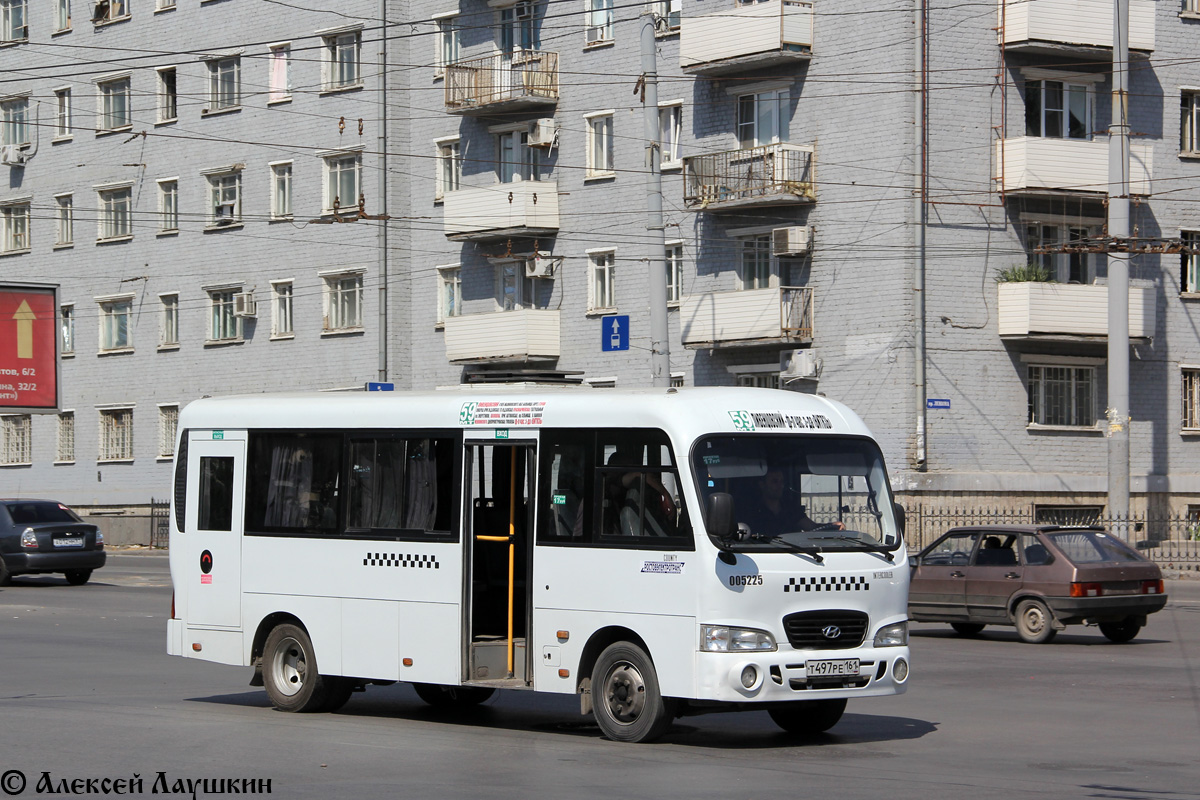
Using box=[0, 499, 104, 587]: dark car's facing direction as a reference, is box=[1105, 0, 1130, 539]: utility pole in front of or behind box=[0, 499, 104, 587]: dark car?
behind

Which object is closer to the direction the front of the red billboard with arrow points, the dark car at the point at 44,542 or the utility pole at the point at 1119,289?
the dark car

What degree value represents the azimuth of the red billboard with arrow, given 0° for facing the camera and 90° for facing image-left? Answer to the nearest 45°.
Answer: approximately 0°

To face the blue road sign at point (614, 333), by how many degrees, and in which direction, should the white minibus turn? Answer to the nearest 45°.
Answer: approximately 135° to its left

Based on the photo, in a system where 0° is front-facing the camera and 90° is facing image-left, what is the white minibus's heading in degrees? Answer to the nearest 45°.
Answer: approximately 315°

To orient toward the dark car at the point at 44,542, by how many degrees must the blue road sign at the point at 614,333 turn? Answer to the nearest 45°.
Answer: approximately 90° to its right

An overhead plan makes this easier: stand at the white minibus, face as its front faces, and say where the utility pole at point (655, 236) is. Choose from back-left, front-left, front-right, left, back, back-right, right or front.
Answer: back-left

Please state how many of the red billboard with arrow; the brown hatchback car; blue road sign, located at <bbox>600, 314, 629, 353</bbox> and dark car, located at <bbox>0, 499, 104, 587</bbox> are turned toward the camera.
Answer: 2
